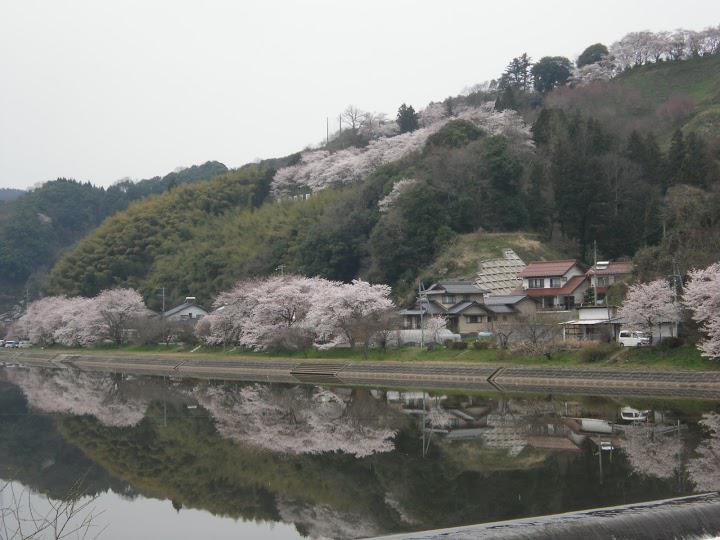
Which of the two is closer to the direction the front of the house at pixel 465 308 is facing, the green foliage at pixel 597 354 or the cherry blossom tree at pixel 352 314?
the green foliage

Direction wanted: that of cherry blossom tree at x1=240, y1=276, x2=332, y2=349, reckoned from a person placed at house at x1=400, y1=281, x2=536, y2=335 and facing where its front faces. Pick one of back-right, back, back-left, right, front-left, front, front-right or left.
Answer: right

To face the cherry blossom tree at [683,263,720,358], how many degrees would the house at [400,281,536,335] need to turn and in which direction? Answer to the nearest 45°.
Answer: approximately 45° to its left

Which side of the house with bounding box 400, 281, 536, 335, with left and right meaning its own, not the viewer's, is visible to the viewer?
front

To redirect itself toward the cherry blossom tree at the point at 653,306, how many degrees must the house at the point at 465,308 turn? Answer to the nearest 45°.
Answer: approximately 45° to its left

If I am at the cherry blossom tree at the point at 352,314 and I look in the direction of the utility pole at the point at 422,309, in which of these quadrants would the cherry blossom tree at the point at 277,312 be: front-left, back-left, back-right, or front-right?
back-left

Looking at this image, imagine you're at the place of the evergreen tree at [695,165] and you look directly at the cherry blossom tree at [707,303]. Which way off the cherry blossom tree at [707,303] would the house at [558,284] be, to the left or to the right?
right

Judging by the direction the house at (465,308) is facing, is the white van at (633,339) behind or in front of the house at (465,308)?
in front

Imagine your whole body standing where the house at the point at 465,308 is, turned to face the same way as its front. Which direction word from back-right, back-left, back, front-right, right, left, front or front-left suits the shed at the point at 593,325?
front-left

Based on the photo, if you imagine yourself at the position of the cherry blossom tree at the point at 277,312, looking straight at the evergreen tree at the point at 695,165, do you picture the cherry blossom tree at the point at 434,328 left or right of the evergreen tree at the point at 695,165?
right

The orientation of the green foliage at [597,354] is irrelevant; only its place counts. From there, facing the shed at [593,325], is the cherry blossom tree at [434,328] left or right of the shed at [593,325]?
left

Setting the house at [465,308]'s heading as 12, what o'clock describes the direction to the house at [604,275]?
the house at [604,275] is roughly at 9 o'clock from the house at [465,308].

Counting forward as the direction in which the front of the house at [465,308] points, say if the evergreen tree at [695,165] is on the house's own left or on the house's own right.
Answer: on the house's own left
